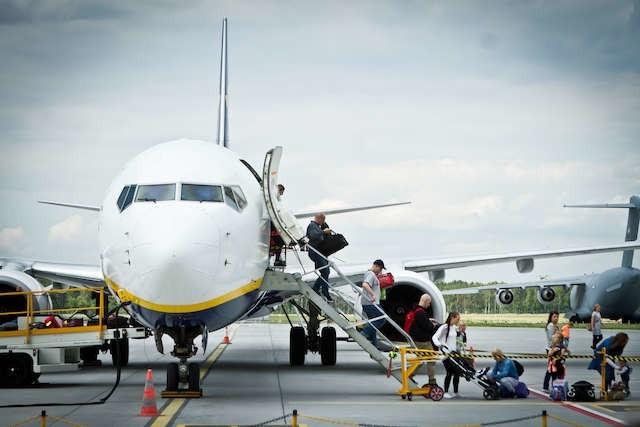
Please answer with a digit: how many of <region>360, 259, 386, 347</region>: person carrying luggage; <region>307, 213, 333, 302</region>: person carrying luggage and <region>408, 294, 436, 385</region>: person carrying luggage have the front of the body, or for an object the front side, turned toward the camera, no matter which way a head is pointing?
0

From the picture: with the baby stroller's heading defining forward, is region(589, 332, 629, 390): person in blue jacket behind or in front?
in front

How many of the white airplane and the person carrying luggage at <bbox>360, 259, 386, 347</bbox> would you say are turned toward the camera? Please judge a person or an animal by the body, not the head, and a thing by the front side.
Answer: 1

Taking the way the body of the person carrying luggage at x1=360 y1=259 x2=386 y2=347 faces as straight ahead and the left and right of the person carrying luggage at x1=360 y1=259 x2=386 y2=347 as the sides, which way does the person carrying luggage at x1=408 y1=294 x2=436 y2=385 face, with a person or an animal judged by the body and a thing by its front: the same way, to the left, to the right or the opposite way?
the same way

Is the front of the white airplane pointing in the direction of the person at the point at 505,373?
no

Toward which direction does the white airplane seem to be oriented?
toward the camera
